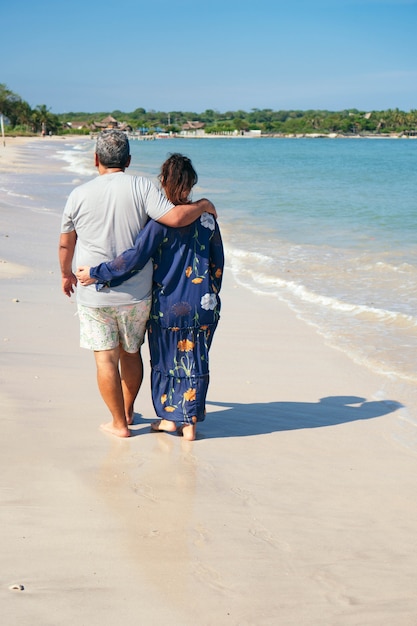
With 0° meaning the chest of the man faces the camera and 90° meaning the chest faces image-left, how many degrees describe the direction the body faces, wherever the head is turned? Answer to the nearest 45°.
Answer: approximately 180°

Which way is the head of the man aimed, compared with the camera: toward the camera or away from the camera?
away from the camera
